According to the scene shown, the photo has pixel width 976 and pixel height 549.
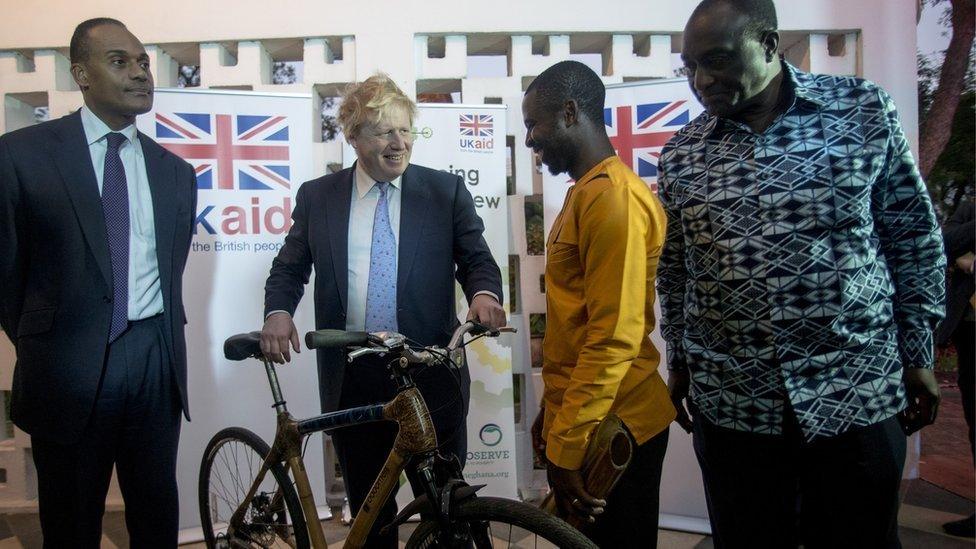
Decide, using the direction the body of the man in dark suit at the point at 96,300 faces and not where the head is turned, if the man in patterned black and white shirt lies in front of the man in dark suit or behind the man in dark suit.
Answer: in front

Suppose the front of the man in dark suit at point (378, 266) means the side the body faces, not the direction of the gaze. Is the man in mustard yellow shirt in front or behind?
in front

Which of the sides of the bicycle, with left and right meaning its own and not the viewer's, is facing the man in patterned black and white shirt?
front

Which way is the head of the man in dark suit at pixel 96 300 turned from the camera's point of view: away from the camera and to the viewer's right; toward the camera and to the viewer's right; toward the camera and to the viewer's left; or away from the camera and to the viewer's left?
toward the camera and to the viewer's right

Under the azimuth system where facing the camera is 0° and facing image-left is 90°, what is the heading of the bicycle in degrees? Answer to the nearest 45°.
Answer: approximately 315°

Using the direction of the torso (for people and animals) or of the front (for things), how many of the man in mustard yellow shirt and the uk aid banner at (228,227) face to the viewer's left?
1

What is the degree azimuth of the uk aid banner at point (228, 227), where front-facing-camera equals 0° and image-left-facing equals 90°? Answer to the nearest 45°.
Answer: approximately 0°

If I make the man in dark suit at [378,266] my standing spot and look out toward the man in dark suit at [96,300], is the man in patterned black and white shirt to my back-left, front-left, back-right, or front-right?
back-left

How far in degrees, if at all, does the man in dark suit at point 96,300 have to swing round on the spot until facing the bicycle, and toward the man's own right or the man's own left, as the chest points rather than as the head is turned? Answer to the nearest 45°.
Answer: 0° — they already face it

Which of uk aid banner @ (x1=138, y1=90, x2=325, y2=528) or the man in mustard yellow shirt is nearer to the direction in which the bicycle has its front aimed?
the man in mustard yellow shirt

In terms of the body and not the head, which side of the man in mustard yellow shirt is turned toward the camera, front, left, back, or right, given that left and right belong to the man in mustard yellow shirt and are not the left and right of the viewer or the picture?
left

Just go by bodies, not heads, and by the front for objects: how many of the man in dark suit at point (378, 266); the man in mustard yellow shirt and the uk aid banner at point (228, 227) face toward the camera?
2

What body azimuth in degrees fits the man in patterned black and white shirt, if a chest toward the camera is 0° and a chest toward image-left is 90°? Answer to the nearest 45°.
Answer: approximately 45°
